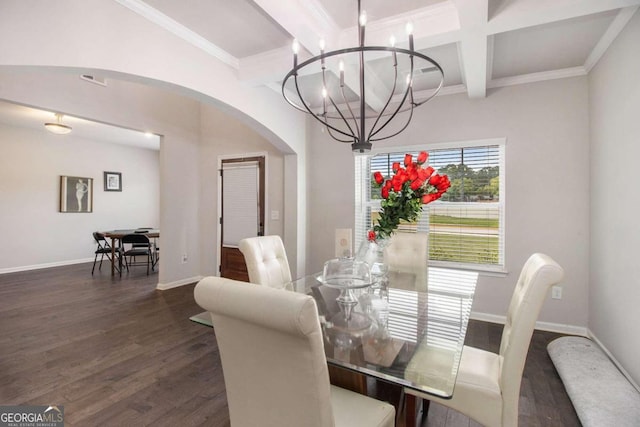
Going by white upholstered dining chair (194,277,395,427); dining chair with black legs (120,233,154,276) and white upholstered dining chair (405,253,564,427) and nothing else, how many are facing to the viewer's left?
1

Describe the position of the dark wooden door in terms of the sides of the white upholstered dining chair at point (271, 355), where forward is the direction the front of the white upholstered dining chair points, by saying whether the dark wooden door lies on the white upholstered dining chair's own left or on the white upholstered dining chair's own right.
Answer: on the white upholstered dining chair's own left

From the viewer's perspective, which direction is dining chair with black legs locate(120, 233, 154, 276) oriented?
away from the camera

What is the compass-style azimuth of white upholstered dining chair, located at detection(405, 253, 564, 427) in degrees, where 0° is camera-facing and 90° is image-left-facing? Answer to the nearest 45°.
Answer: approximately 90°

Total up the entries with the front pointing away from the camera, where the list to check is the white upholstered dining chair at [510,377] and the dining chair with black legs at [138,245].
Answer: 1

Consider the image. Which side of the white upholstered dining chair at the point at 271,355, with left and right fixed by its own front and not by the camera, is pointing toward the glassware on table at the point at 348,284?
front

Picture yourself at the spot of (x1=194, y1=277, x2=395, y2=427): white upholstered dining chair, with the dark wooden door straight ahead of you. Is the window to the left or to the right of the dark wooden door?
right

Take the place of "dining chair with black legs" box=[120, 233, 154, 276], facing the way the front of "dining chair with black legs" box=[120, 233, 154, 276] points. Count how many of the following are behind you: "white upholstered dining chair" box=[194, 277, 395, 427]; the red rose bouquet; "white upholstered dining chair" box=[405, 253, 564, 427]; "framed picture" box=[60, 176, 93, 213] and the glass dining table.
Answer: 4

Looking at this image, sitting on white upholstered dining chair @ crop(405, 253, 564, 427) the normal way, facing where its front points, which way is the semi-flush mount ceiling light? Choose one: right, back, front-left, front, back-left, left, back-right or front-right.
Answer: front

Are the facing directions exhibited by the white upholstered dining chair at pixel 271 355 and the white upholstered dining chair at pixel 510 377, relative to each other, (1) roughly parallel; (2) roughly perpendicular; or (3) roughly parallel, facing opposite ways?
roughly perpendicular

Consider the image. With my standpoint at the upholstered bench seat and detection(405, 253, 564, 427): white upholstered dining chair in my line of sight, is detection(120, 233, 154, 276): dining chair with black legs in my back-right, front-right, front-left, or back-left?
front-right

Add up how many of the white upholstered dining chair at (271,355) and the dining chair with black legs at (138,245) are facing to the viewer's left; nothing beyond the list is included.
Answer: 0

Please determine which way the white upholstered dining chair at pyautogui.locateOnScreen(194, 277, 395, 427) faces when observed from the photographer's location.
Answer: facing away from the viewer and to the right of the viewer

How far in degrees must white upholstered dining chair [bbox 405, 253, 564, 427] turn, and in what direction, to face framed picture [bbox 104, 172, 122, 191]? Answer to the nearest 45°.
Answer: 0° — it already faces it

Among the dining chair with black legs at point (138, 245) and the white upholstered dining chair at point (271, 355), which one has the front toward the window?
the white upholstered dining chair

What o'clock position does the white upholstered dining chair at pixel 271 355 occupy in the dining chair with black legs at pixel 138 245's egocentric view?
The white upholstered dining chair is roughly at 6 o'clock from the dining chair with black legs.
